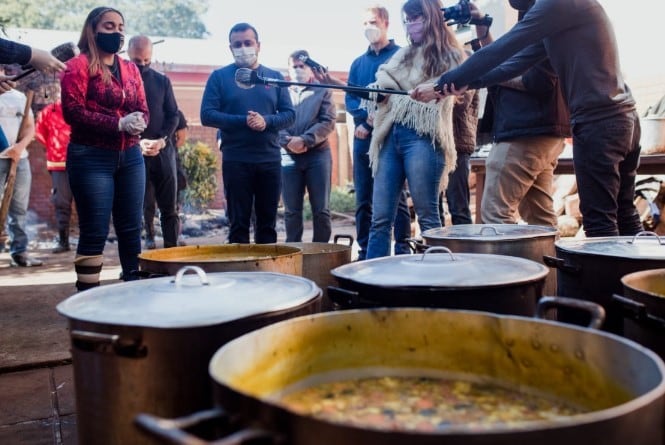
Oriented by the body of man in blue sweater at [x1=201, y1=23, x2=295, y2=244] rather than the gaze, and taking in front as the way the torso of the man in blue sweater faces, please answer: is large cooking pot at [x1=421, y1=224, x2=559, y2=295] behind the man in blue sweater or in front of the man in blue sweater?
in front

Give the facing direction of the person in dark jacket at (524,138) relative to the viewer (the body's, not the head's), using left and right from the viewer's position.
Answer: facing to the left of the viewer

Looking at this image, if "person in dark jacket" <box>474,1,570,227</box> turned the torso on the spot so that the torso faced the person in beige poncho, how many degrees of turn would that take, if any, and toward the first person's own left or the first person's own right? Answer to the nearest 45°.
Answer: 0° — they already face them

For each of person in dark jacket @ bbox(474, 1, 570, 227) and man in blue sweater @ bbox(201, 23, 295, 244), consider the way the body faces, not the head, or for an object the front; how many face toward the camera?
1

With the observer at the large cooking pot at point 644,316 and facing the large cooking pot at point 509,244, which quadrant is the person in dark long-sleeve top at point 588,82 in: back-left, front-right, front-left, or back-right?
front-right

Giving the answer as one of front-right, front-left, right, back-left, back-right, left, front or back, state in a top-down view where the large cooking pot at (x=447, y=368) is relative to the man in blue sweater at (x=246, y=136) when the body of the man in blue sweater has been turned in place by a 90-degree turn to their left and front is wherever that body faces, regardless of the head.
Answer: right

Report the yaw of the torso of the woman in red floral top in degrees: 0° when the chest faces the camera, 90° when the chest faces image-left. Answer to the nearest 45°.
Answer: approximately 315°

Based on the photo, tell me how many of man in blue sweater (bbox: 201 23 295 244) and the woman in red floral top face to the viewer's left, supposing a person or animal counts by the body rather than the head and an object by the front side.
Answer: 0

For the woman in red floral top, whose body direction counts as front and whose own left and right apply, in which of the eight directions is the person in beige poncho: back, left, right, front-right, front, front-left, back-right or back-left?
front-left

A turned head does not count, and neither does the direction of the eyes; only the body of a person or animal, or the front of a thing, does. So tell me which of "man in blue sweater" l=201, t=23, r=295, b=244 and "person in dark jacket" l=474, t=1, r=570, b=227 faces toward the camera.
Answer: the man in blue sweater

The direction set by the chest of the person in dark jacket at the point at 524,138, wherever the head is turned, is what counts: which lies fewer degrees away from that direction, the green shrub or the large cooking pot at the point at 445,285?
the green shrub

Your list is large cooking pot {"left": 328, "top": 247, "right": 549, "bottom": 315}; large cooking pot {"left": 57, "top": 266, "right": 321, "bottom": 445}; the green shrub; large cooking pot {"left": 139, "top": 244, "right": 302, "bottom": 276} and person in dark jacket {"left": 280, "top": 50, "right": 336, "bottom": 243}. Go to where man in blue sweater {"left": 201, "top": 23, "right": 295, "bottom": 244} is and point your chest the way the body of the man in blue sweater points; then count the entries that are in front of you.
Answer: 3

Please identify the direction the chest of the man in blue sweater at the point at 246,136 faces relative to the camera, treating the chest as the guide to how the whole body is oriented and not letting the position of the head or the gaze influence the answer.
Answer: toward the camera
